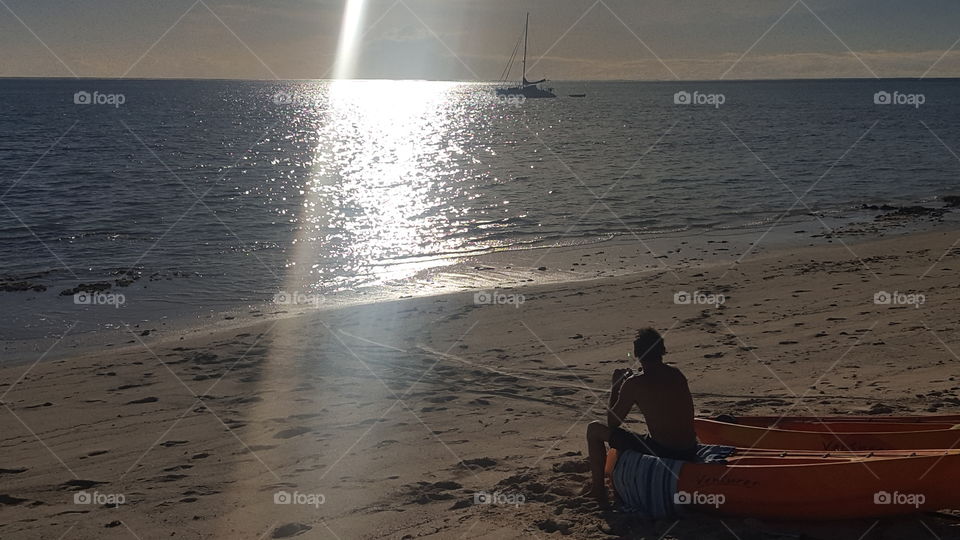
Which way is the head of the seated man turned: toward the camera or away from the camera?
away from the camera

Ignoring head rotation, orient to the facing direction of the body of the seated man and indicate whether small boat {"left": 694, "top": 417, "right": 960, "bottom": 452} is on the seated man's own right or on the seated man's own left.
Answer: on the seated man's own right

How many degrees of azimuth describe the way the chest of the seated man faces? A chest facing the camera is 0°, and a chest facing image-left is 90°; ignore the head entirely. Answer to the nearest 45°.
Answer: approximately 135°
